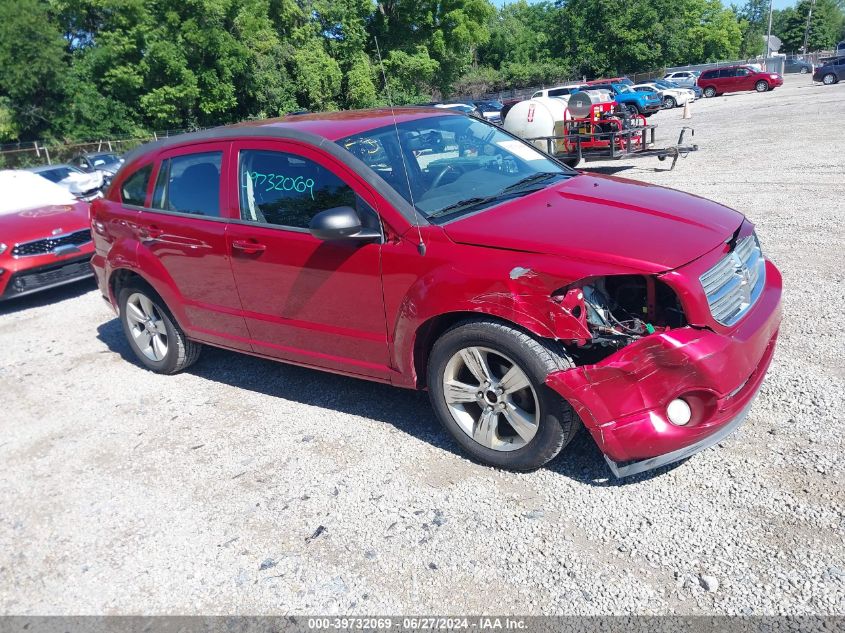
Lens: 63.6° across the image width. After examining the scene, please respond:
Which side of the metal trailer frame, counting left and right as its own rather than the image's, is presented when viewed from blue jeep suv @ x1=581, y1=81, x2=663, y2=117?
left

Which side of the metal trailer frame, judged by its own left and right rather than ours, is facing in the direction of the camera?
right

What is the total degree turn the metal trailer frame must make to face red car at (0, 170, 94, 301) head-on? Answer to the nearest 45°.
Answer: approximately 135° to its right

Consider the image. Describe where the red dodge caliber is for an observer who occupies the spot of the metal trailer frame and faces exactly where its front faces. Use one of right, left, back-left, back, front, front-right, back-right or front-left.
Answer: right

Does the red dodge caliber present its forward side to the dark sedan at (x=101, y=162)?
no

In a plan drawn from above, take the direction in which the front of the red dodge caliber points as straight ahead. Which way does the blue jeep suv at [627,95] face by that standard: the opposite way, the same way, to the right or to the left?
the same way

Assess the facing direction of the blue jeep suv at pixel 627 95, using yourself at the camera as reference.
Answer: facing the viewer and to the right of the viewer

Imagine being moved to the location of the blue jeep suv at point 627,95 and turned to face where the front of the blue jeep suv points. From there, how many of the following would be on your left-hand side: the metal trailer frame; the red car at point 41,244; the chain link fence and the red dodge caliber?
0

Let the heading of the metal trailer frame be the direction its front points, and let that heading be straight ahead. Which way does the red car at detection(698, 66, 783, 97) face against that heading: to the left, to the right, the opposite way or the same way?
the same way

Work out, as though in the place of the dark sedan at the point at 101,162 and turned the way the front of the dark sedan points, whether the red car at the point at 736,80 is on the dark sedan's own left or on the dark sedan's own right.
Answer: on the dark sedan's own left

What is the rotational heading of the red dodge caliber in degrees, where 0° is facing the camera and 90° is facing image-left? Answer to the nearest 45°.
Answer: approximately 315°

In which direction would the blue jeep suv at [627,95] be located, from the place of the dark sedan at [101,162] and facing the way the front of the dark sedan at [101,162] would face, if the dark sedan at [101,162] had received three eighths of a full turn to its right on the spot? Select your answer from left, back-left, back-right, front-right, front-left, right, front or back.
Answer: back

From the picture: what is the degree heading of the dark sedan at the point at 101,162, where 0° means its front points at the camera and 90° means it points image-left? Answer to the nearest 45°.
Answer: approximately 315°

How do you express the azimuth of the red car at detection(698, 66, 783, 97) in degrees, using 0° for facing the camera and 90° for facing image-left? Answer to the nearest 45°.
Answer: approximately 270°

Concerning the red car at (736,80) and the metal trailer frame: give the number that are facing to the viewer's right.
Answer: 2
